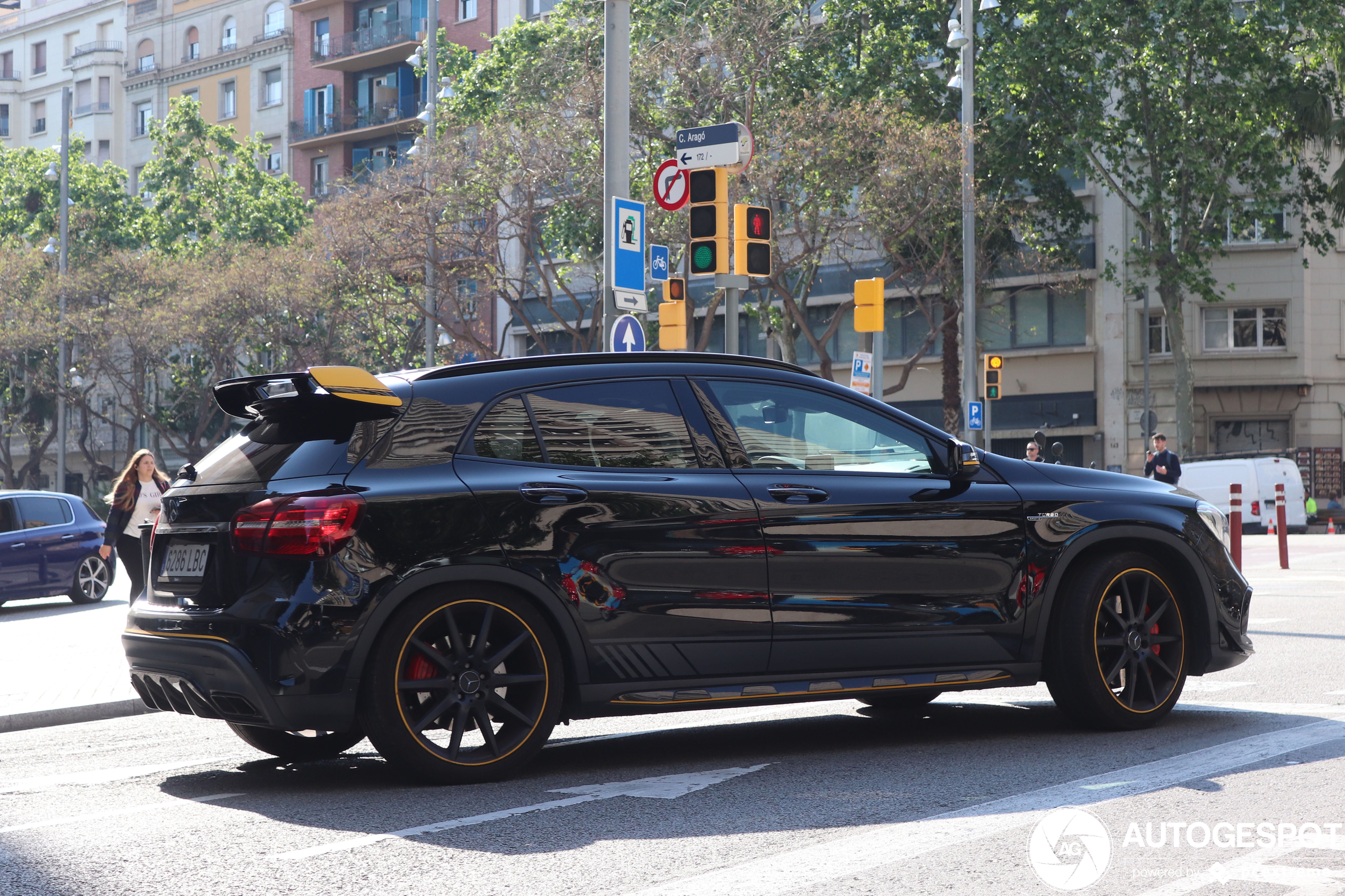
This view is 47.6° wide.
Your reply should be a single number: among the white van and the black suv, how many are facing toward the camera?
0

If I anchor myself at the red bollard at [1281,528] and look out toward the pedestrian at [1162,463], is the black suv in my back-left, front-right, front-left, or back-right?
back-left

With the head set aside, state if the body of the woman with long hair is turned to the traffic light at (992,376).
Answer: no

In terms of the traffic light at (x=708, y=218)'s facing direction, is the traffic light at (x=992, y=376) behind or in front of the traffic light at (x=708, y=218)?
behind

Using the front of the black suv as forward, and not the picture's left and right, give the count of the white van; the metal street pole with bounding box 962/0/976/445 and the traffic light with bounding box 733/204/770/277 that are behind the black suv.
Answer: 0

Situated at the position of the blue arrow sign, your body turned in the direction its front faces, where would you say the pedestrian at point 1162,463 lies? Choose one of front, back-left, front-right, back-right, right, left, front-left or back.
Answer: back-left

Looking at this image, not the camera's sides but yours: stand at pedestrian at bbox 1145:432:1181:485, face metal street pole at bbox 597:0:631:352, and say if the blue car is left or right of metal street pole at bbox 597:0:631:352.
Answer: right

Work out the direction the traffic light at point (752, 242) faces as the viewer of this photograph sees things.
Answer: facing the viewer and to the right of the viewer

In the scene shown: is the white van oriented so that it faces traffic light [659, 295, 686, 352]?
no

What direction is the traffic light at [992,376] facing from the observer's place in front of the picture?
facing the viewer

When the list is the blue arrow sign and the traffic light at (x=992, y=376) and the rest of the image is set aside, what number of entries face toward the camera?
2

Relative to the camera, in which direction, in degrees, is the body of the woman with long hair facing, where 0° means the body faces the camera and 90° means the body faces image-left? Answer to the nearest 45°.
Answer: approximately 315°

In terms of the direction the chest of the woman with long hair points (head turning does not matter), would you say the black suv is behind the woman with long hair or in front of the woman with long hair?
in front

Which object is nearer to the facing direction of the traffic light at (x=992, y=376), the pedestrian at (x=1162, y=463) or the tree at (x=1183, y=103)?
the pedestrian

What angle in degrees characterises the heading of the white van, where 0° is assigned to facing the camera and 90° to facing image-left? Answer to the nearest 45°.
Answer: approximately 135°

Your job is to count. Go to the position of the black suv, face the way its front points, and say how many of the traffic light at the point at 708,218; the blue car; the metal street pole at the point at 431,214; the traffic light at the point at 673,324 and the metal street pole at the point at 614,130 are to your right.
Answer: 0

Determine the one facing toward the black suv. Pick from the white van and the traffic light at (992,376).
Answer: the traffic light

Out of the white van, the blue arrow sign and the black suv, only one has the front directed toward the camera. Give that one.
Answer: the blue arrow sign

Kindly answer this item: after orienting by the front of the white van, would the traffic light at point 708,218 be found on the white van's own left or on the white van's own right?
on the white van's own left
